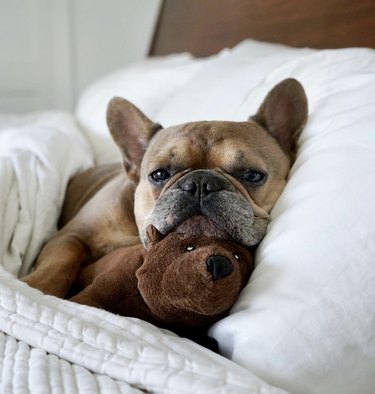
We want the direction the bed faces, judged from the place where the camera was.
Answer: facing the viewer and to the left of the viewer
